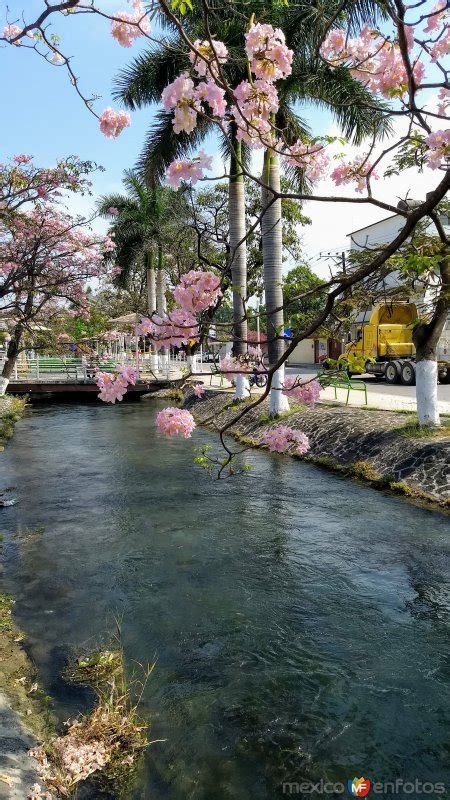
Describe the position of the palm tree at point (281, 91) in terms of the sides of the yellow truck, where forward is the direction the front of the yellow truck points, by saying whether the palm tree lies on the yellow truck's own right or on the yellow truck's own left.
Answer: on the yellow truck's own left

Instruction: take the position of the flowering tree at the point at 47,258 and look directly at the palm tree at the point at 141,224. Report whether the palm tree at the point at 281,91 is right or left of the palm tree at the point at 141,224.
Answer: right

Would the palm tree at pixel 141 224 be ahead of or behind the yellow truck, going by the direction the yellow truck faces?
ahead

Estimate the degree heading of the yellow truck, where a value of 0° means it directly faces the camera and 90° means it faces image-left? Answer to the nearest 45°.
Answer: approximately 135°

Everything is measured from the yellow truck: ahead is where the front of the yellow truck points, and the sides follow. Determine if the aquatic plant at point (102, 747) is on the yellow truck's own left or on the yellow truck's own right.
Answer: on the yellow truck's own left
